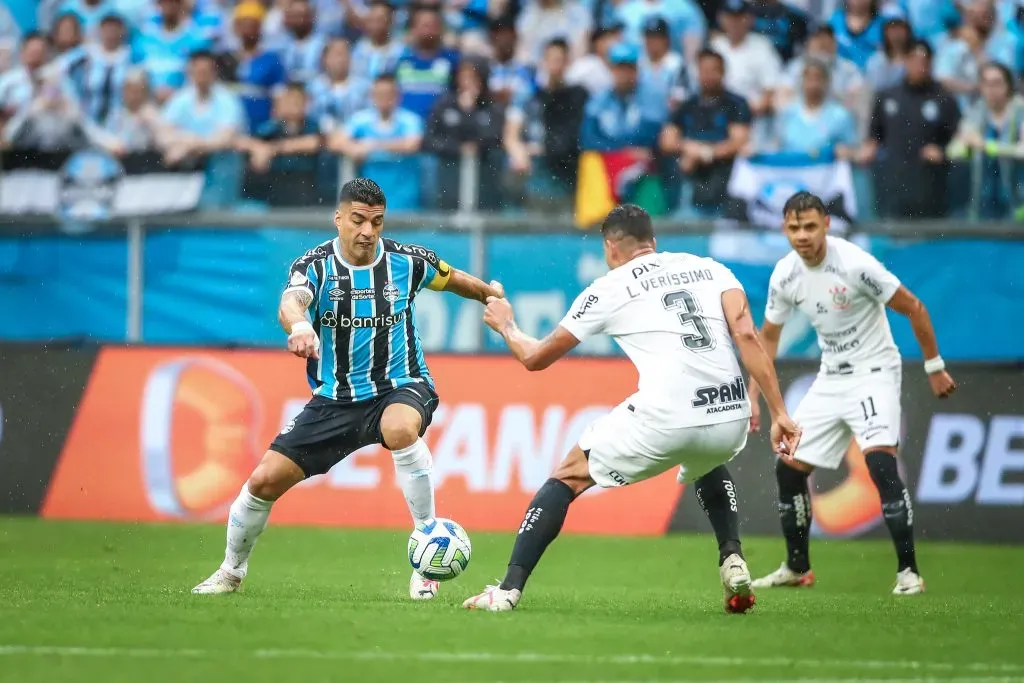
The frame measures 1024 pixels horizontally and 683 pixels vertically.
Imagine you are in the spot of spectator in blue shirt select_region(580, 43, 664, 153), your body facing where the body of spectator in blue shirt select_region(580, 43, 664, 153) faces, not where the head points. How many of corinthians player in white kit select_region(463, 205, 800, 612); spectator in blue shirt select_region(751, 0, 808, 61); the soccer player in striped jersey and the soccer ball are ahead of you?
3

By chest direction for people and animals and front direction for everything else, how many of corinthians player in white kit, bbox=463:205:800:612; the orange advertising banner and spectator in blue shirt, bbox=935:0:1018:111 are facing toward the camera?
2

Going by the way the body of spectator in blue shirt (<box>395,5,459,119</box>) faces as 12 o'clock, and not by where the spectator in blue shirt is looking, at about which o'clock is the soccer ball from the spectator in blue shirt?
The soccer ball is roughly at 12 o'clock from the spectator in blue shirt.

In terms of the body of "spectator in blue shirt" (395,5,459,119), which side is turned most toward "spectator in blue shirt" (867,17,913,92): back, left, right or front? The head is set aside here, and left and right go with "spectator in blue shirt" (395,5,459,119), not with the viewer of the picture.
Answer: left

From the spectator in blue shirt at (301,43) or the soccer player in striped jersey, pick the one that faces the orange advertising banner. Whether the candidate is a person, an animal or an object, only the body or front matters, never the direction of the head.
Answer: the spectator in blue shirt

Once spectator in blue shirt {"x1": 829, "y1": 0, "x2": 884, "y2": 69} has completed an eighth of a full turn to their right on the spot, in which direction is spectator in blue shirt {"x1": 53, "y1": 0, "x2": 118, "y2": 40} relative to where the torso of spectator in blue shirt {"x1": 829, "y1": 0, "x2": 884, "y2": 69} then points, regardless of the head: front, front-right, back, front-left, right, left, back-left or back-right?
front-right

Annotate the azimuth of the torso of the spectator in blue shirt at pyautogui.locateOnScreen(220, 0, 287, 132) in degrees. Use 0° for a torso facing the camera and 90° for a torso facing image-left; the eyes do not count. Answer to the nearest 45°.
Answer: approximately 0°

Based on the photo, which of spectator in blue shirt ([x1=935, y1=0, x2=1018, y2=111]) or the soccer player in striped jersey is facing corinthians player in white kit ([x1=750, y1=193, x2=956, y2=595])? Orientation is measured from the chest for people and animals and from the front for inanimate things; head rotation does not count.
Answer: the spectator in blue shirt

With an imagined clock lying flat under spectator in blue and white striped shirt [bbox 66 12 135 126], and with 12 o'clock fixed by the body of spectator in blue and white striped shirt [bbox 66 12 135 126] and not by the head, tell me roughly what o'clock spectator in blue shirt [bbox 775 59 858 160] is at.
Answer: spectator in blue shirt [bbox 775 59 858 160] is roughly at 10 o'clock from spectator in blue and white striped shirt [bbox 66 12 135 126].

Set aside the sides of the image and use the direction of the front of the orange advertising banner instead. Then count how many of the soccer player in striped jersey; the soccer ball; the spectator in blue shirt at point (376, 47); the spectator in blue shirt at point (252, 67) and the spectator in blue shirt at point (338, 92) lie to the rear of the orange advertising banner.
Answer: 3

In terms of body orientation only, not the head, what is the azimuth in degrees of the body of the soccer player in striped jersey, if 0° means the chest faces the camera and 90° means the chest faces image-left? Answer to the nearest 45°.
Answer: approximately 0°

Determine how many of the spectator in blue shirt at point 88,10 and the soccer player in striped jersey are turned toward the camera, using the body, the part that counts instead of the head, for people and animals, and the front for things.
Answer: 2

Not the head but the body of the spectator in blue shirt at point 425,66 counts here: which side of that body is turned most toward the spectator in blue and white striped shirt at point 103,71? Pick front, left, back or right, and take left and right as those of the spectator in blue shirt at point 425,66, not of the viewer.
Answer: right
